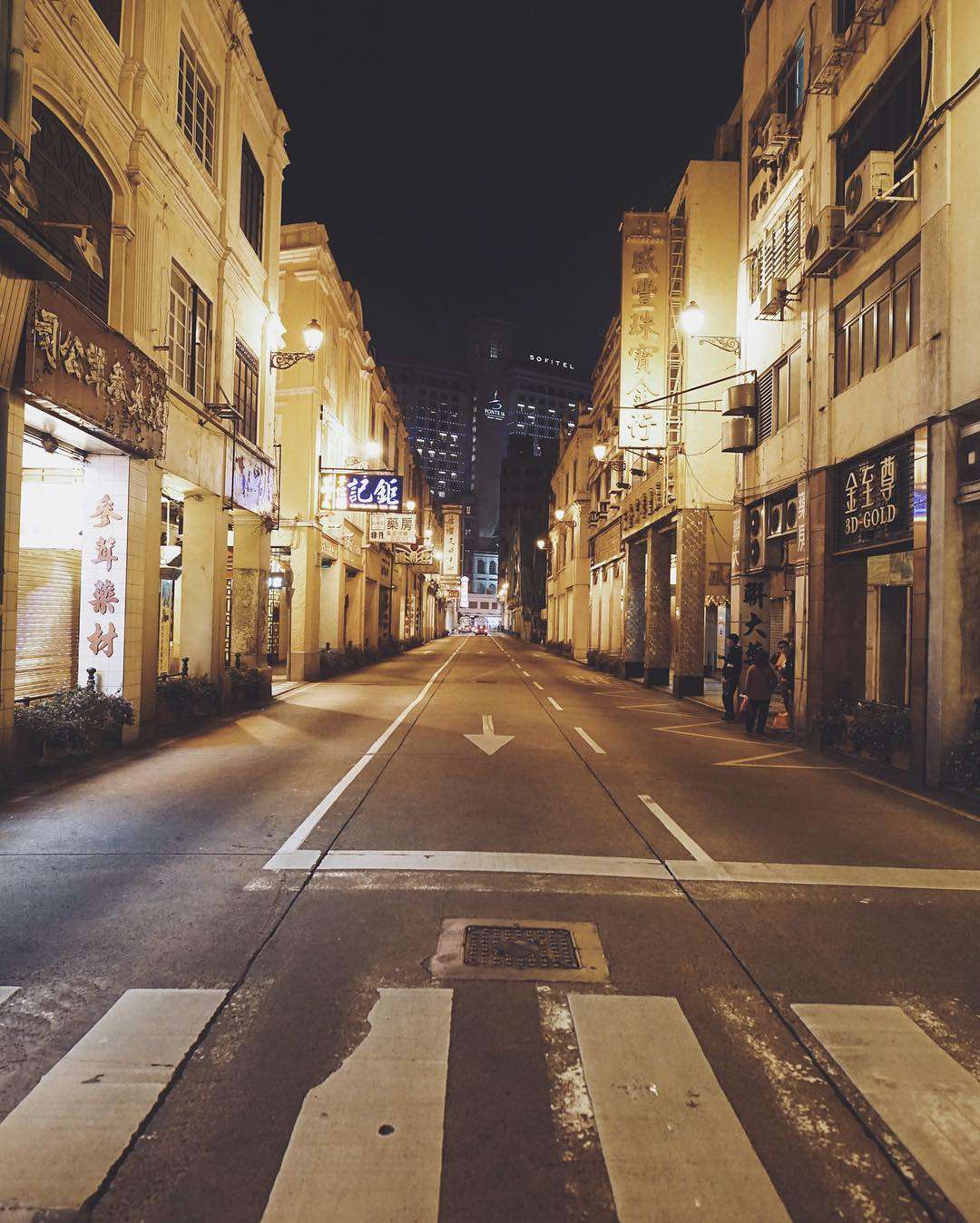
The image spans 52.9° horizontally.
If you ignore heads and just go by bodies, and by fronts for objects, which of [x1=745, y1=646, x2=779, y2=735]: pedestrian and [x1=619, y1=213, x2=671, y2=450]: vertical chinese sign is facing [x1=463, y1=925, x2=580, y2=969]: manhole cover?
the vertical chinese sign

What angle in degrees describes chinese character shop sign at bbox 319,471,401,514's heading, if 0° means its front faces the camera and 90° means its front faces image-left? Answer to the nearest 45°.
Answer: approximately 0°

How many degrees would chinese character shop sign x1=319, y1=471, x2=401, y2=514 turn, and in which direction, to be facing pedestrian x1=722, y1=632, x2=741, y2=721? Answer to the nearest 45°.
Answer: approximately 45° to its left

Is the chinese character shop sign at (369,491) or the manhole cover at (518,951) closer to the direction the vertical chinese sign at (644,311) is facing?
the manhole cover

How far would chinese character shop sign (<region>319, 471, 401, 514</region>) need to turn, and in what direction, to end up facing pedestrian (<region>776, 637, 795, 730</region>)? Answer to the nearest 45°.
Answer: approximately 45° to its left

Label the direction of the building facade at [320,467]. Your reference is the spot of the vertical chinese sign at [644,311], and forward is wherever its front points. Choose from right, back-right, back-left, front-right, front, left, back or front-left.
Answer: right

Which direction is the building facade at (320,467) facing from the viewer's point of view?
to the viewer's right

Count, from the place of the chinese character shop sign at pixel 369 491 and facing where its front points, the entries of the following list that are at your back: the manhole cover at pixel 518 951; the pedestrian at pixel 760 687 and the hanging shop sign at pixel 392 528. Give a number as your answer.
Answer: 1

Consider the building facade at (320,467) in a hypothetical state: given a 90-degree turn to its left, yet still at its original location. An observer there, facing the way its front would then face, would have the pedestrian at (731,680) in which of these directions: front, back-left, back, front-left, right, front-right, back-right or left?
back-right

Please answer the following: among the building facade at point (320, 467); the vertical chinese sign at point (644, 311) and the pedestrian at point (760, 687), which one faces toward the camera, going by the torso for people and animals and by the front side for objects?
the vertical chinese sign

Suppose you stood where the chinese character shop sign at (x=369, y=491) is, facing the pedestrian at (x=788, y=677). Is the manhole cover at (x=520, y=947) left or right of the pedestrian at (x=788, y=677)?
right

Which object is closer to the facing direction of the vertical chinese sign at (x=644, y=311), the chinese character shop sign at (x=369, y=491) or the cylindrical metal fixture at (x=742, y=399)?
the cylindrical metal fixture

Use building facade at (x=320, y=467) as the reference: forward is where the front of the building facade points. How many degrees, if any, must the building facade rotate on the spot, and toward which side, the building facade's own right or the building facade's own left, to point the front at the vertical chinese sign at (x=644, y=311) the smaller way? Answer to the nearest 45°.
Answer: approximately 45° to the building facade's own right

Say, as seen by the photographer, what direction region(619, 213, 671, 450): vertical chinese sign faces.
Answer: facing the viewer
